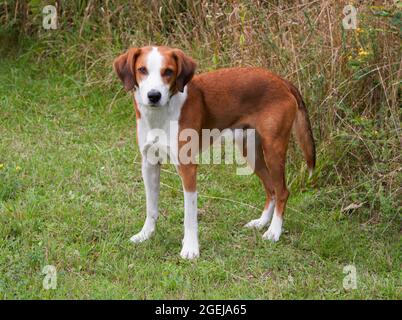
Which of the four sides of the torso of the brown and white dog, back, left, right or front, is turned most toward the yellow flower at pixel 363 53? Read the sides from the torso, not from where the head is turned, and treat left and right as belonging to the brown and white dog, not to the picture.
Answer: back

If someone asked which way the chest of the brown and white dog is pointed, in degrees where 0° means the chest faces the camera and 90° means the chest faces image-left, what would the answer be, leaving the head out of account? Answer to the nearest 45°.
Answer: approximately 45°
